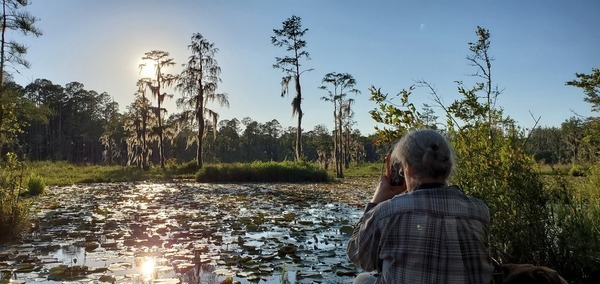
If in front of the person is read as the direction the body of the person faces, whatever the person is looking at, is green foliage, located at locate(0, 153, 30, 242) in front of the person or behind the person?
in front

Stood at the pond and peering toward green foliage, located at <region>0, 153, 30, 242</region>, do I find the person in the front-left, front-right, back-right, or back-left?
back-left

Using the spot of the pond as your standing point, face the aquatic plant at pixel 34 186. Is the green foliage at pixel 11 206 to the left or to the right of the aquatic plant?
left

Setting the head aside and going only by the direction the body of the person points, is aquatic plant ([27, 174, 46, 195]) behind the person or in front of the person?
in front

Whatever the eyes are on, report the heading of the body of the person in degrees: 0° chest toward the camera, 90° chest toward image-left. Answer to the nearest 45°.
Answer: approximately 135°

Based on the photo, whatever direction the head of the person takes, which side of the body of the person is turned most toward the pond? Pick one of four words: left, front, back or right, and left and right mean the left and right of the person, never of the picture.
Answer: front

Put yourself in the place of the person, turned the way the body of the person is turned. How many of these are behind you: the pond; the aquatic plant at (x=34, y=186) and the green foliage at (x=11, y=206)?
0

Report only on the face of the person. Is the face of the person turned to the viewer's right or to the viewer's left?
to the viewer's left
